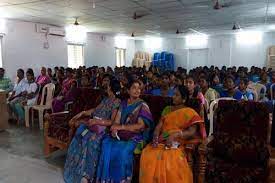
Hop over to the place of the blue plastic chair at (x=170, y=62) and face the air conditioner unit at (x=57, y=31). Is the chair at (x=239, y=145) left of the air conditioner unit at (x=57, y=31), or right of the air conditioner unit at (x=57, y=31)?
left

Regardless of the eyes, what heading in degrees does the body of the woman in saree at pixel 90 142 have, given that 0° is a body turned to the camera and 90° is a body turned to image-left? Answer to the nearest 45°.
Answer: approximately 45°

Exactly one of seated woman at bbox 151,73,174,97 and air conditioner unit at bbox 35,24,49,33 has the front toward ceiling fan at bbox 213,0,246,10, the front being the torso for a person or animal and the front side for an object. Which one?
the air conditioner unit

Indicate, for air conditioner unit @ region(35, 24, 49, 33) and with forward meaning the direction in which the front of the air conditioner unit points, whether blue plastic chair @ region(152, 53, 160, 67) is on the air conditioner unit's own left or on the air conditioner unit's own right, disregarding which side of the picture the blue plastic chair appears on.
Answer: on the air conditioner unit's own left

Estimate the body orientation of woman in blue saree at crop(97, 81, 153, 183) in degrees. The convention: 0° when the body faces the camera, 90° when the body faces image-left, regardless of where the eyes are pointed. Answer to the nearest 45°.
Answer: approximately 45°

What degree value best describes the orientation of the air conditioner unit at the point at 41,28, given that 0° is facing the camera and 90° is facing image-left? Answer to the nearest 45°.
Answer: approximately 315°

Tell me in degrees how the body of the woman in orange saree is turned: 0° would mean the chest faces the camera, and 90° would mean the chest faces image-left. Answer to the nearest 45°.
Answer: approximately 45°

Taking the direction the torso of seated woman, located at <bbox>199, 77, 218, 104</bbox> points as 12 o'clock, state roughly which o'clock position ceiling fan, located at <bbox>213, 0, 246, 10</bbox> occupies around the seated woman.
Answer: The ceiling fan is roughly at 5 o'clock from the seated woman.

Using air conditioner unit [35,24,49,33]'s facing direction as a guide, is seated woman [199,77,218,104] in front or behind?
in front

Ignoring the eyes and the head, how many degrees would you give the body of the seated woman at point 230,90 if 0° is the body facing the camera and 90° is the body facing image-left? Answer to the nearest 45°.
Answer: approximately 45°

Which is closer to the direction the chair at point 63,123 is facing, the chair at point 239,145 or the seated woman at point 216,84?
the chair
